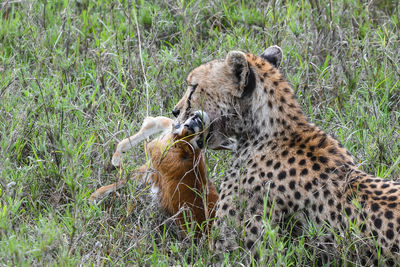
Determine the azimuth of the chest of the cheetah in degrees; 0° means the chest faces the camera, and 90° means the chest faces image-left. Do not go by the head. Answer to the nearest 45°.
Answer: approximately 90°
